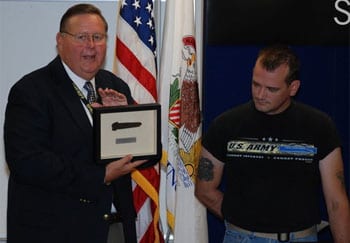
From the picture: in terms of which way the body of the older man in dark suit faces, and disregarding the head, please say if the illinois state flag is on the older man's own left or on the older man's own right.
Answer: on the older man's own left

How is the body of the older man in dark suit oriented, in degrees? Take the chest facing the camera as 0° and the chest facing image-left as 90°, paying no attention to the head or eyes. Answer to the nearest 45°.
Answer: approximately 315°

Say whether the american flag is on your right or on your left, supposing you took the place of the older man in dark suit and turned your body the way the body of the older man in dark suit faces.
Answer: on your left
